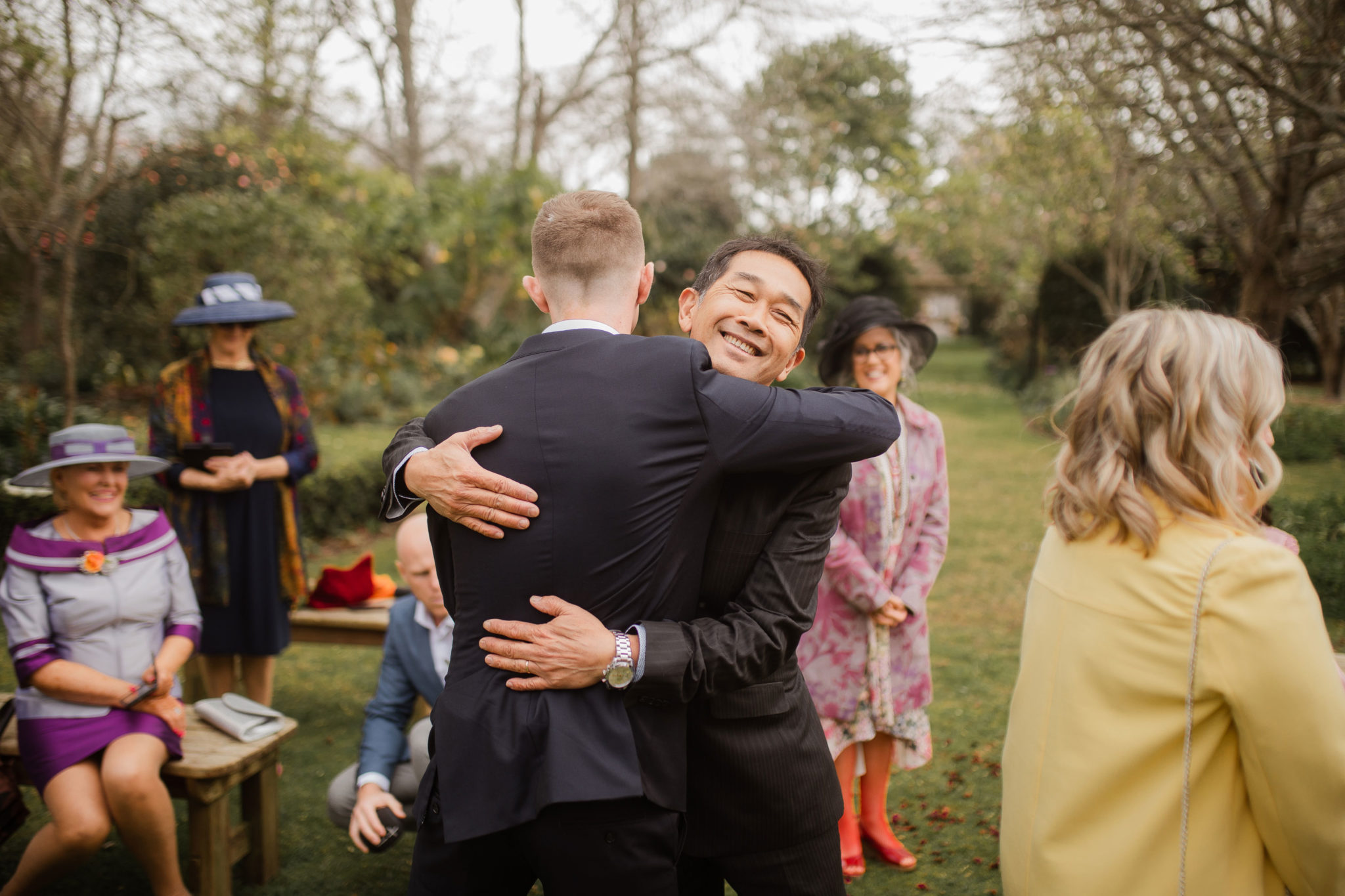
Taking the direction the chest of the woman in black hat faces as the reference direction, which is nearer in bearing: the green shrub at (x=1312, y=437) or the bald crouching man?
the bald crouching man

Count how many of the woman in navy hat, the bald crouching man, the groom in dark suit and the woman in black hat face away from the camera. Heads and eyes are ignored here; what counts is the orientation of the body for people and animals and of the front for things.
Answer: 1

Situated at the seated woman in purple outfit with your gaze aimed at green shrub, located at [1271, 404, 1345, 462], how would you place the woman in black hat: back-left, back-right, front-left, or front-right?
front-right

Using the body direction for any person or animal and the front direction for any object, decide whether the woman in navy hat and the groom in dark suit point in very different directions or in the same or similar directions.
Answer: very different directions

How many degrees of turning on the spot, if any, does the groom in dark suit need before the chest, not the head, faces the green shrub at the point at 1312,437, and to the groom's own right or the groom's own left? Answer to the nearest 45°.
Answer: approximately 45° to the groom's own right

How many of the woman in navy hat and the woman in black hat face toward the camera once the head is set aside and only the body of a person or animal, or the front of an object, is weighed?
2

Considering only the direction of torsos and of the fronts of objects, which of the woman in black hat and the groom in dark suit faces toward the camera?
the woman in black hat

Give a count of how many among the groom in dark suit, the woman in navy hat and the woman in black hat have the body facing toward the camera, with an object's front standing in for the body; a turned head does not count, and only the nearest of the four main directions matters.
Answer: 2

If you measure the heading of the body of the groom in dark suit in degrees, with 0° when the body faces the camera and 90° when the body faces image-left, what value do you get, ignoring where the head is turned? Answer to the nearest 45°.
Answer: approximately 180°

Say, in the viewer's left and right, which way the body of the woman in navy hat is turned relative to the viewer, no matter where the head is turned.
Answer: facing the viewer

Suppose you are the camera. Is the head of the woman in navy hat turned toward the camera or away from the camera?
toward the camera

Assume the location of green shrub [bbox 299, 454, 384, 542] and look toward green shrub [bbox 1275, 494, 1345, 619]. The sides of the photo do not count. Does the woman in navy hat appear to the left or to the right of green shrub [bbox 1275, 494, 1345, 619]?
right

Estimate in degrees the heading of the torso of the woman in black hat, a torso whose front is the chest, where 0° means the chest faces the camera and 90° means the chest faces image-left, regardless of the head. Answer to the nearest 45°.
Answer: approximately 0°

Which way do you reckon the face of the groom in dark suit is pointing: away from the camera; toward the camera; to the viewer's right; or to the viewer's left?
away from the camera

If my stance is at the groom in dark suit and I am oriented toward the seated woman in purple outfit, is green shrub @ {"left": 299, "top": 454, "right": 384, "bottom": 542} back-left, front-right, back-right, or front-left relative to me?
front-right

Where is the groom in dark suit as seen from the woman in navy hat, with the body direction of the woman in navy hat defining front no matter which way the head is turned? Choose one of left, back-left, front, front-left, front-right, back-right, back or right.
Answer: front

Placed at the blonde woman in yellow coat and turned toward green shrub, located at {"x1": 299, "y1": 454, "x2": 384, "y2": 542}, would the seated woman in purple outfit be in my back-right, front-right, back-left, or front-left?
front-left

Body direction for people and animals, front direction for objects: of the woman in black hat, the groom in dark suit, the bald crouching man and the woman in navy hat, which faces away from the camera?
the groom in dark suit

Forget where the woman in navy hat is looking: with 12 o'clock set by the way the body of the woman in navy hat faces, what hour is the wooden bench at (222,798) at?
The wooden bench is roughly at 12 o'clock from the woman in navy hat.

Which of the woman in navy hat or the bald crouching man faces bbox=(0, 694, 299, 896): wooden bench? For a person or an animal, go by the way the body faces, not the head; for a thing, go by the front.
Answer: the woman in navy hat

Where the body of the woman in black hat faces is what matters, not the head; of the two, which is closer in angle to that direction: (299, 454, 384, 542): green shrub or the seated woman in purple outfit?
the seated woman in purple outfit

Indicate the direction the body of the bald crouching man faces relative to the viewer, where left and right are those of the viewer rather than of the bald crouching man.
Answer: facing the viewer and to the right of the viewer
